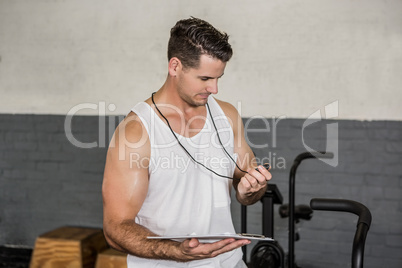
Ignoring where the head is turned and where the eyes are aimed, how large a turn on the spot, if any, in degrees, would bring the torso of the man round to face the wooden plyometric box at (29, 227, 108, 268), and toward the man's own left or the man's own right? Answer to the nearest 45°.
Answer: approximately 180°

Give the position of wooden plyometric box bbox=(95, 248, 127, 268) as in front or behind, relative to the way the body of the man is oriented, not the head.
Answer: behind

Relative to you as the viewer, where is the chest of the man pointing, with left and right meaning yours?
facing the viewer and to the right of the viewer
